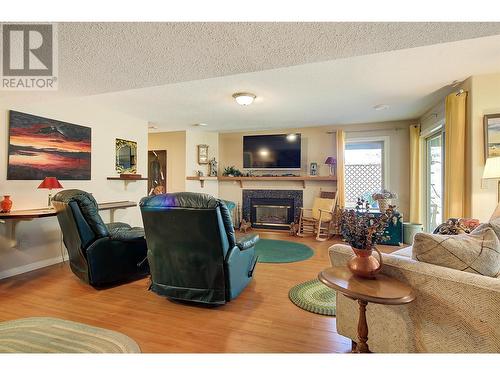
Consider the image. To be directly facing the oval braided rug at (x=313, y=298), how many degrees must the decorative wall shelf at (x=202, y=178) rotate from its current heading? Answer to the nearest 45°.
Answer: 0° — it already faces it

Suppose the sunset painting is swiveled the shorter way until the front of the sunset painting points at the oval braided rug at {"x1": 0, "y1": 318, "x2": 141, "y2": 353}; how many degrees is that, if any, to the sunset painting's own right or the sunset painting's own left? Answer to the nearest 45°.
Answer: approximately 45° to the sunset painting's own right

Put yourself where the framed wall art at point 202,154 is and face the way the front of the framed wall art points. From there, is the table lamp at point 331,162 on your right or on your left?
on your left

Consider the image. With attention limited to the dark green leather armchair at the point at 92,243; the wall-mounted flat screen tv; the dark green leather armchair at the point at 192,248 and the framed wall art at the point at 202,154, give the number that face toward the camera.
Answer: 2

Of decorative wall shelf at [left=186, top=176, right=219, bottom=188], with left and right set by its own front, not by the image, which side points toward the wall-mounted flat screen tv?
left

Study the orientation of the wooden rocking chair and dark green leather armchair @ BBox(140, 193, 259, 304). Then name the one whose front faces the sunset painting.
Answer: the wooden rocking chair

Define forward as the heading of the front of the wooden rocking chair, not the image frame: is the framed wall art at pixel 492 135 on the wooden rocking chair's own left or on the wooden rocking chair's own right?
on the wooden rocking chair's own left

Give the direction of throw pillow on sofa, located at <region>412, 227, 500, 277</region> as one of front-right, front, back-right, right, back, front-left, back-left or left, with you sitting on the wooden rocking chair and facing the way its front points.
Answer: front-left

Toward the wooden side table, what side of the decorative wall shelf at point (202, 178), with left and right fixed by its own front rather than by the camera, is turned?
front

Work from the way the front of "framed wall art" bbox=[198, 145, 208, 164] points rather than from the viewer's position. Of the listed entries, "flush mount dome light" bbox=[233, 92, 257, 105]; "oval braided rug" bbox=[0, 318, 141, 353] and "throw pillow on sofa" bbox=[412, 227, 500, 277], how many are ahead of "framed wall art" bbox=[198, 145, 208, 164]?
3

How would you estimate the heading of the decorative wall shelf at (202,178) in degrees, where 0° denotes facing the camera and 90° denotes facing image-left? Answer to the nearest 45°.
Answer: approximately 0°

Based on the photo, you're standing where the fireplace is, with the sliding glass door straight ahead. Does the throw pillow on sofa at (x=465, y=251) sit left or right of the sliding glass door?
right

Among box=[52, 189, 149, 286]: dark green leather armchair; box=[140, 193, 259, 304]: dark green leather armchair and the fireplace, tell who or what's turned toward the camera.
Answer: the fireplace

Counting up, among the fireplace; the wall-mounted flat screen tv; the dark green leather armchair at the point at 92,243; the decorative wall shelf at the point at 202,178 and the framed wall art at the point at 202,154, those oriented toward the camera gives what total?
4
